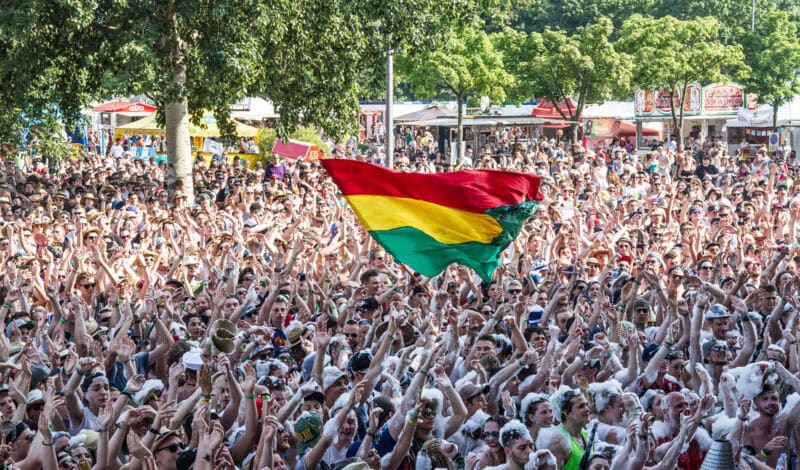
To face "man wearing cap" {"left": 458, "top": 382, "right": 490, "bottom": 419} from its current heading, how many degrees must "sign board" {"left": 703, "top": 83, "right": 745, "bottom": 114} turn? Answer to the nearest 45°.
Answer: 0° — it already faces them

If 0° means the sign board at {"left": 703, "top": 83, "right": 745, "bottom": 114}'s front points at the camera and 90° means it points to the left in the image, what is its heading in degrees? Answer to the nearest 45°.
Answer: approximately 0°

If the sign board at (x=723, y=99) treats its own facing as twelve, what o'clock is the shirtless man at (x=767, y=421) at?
The shirtless man is roughly at 12 o'clock from the sign board.

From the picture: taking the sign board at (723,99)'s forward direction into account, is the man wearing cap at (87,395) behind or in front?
in front

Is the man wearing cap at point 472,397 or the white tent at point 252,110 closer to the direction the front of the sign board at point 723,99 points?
the man wearing cap

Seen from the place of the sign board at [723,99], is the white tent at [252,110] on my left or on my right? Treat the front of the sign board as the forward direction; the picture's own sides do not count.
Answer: on my right

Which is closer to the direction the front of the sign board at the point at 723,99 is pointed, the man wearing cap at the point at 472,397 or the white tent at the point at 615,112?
the man wearing cap
